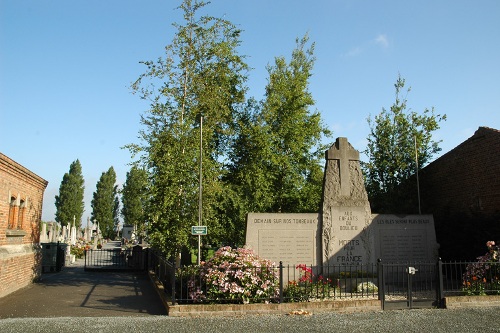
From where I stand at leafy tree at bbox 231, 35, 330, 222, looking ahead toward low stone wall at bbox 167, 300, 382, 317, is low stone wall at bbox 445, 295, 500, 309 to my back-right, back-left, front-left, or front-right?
front-left

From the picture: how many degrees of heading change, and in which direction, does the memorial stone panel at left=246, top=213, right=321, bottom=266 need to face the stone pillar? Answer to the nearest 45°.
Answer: approximately 90° to its left

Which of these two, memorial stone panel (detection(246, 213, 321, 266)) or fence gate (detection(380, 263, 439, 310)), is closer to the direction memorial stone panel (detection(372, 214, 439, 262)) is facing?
the fence gate

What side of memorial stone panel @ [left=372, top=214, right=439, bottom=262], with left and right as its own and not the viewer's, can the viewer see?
front

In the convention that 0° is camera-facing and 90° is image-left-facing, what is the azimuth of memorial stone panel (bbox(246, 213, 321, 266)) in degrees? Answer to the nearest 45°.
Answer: approximately 0°

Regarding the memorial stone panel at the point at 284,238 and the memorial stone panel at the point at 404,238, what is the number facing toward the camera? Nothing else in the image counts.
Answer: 2

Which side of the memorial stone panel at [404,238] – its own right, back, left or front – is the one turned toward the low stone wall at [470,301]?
front

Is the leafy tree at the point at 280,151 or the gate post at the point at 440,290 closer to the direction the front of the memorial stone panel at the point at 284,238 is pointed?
the gate post

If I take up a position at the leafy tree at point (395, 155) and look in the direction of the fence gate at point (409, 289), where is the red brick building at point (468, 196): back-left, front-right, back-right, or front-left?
front-left

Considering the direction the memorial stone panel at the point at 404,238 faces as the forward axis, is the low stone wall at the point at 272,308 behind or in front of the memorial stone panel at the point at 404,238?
in front

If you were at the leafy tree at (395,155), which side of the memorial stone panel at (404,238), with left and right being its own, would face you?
back

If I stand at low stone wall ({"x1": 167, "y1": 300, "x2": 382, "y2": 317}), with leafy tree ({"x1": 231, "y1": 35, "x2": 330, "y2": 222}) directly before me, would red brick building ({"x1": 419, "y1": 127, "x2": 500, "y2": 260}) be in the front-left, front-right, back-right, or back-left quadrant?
front-right
